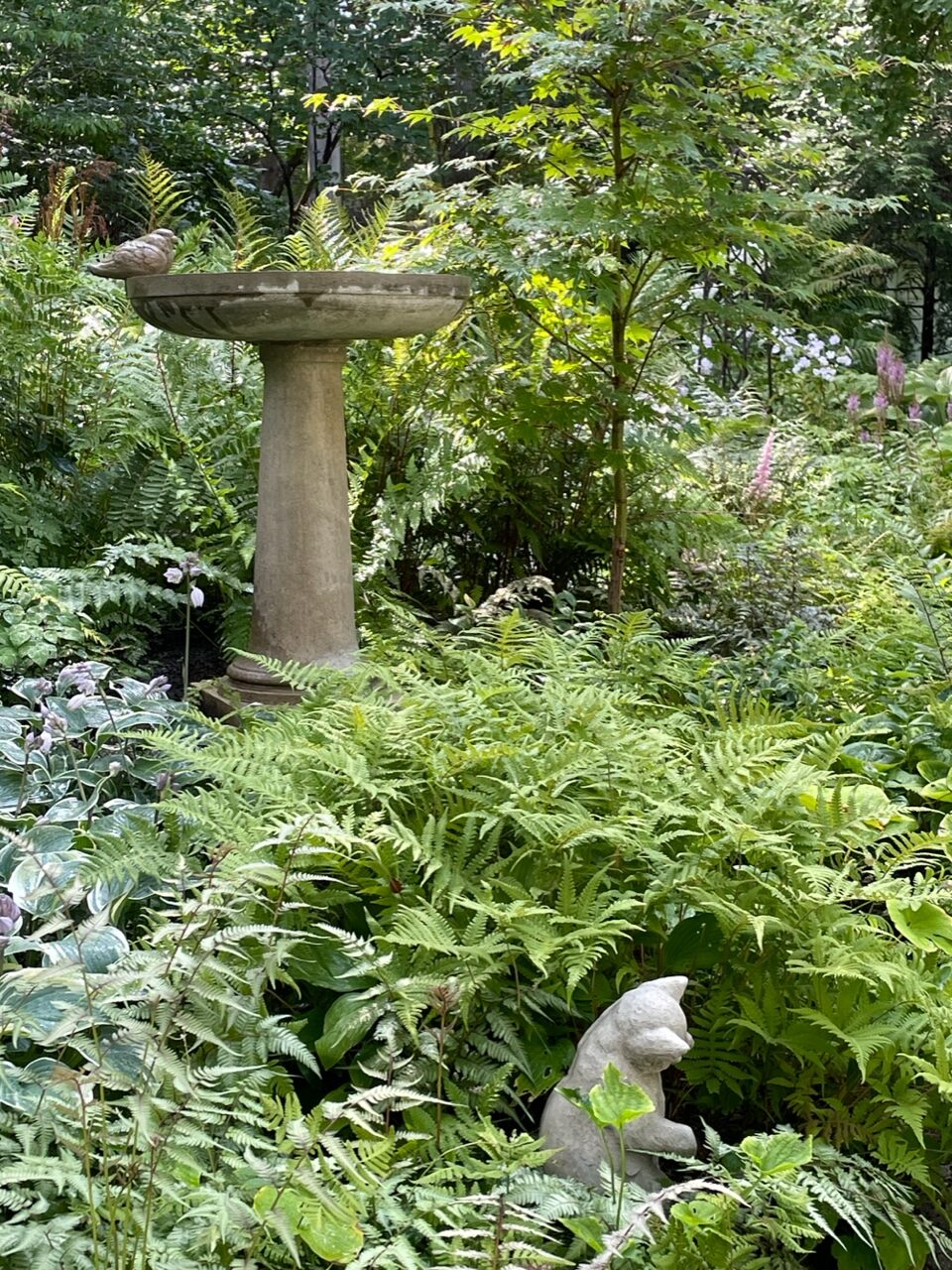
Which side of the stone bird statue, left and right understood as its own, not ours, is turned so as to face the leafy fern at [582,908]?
right

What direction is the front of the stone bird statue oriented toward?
to the viewer's right

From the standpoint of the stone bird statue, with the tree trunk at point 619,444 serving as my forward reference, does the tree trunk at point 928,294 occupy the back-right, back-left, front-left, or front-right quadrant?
front-left

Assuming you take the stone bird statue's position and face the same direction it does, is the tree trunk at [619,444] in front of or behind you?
in front

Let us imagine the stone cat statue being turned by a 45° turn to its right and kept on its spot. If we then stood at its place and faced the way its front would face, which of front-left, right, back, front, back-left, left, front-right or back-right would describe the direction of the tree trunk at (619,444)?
back-left

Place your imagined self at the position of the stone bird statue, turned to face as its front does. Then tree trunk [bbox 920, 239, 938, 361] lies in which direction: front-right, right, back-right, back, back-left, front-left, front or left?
front-left

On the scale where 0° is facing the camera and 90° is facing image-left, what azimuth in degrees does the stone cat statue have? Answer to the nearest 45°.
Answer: approximately 270°
